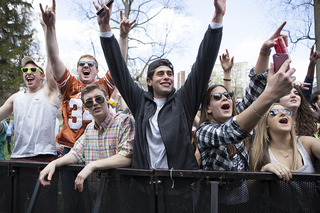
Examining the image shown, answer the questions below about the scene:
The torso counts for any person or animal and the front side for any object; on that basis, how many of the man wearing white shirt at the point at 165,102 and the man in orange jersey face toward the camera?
2

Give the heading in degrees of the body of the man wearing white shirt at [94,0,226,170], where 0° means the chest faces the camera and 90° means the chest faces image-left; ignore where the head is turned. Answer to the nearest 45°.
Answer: approximately 0°

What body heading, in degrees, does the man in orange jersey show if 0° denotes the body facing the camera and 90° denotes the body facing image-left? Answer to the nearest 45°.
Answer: approximately 0°

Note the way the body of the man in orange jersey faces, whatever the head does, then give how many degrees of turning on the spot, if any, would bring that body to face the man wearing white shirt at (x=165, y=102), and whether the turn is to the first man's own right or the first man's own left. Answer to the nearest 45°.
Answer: approximately 45° to the first man's own left
